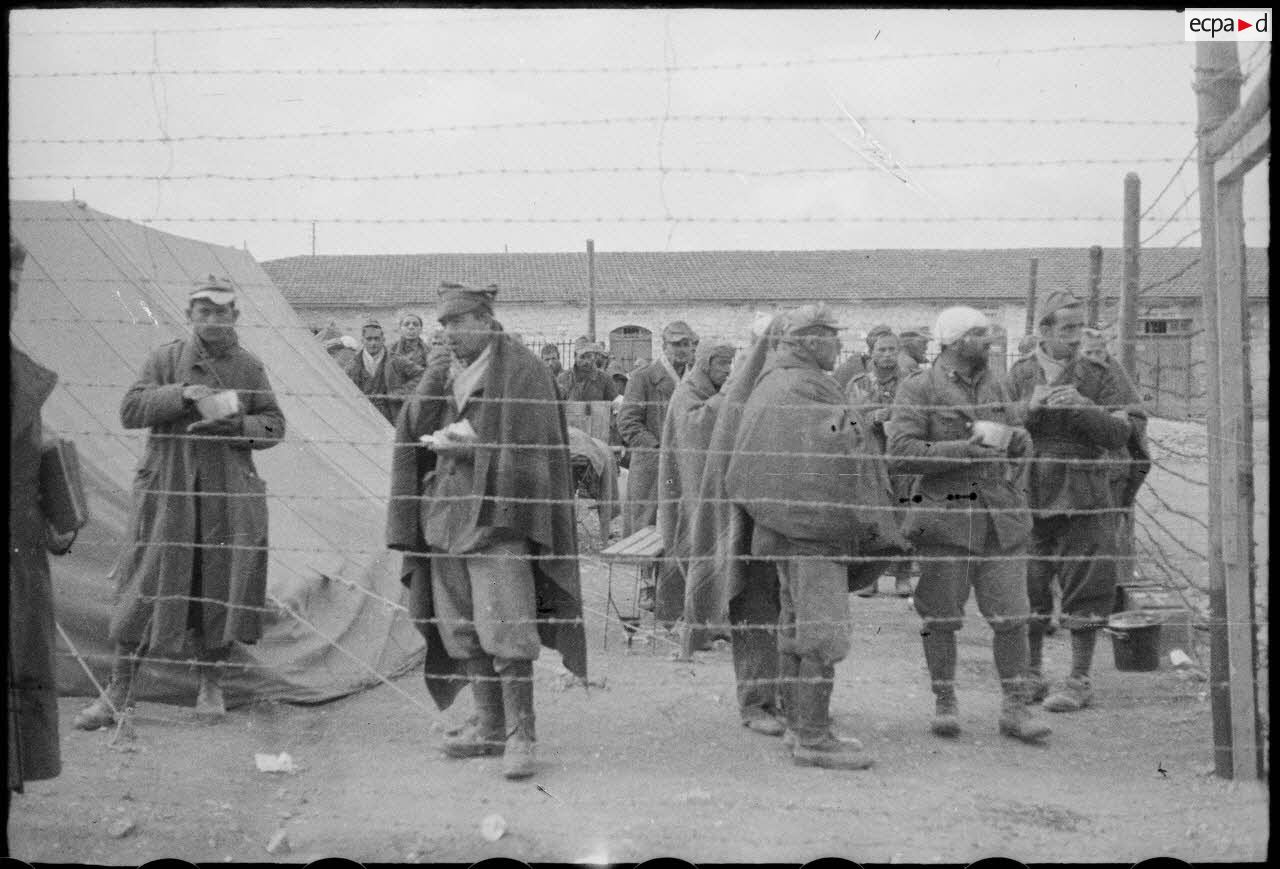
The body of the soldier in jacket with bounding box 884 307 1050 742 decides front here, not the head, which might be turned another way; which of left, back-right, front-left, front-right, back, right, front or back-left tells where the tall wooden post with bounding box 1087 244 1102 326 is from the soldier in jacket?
back-left

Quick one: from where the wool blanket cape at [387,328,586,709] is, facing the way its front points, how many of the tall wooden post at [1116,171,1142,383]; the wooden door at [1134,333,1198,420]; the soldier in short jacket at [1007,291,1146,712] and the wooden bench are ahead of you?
0

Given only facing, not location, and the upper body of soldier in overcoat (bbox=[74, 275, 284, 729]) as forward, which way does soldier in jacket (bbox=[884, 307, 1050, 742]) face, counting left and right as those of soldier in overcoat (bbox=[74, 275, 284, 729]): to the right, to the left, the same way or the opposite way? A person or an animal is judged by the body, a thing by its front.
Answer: the same way

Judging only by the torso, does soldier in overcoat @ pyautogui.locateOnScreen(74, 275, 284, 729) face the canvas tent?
no

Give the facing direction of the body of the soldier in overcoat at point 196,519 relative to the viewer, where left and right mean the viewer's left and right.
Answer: facing the viewer

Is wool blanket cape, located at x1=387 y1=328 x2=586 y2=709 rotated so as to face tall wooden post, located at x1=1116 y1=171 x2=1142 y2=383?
no

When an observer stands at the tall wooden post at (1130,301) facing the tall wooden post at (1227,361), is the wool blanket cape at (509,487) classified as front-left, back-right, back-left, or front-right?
front-right

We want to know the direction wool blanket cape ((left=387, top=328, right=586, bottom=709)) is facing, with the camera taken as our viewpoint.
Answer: facing the viewer and to the left of the viewer

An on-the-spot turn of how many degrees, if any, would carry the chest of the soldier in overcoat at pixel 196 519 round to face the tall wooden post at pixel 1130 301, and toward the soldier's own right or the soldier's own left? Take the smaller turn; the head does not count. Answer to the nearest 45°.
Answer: approximately 90° to the soldier's own left

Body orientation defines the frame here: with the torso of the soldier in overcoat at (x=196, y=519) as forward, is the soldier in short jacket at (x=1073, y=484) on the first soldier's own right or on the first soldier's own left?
on the first soldier's own left

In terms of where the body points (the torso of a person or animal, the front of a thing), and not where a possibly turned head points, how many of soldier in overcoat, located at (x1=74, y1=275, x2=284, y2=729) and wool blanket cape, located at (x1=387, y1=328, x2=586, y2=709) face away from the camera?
0

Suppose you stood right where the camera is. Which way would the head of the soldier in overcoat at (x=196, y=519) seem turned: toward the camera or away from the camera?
toward the camera

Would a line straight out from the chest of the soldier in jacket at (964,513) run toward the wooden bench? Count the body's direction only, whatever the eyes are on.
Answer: no

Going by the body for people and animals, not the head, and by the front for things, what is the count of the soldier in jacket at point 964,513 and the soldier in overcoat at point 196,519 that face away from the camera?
0

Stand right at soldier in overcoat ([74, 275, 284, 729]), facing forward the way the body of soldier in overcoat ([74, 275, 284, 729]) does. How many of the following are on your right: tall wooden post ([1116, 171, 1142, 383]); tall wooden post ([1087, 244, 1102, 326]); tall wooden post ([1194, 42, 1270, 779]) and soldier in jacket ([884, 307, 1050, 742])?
0

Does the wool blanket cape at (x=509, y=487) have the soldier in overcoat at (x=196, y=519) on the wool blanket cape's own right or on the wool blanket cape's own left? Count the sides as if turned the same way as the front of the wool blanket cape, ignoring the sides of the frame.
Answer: on the wool blanket cape's own right

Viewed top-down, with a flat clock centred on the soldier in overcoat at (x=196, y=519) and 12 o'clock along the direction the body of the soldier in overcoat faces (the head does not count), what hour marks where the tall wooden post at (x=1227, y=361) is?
The tall wooden post is roughly at 10 o'clock from the soldier in overcoat.
